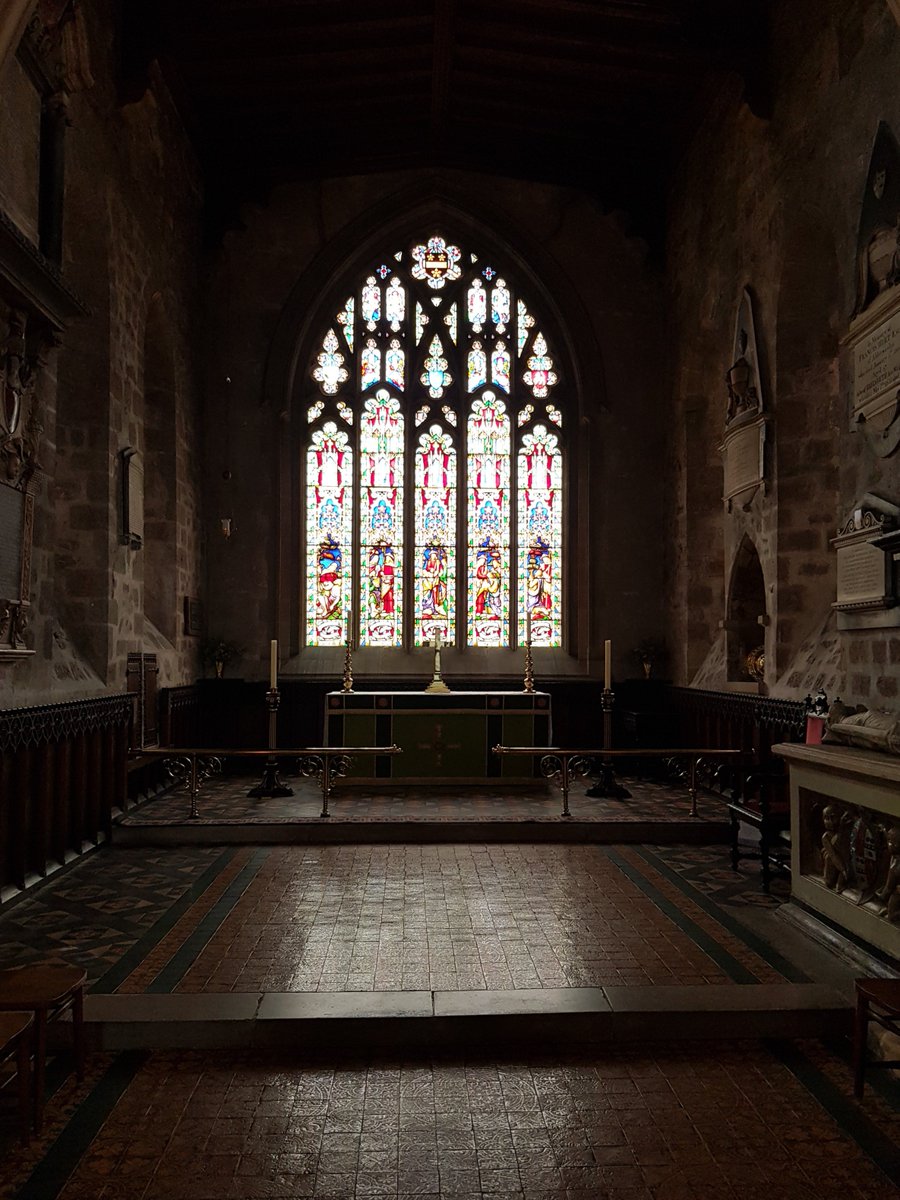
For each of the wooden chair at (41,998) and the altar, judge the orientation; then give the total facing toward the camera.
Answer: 1

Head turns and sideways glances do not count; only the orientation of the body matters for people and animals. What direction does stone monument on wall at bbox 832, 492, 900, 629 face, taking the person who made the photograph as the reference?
facing the viewer and to the left of the viewer

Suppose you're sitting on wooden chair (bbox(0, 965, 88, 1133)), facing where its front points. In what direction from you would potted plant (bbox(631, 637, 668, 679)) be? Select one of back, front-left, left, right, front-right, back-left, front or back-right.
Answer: front-left

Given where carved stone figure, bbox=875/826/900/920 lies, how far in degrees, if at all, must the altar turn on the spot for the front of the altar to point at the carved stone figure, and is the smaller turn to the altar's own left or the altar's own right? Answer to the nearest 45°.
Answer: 0° — it already faces it

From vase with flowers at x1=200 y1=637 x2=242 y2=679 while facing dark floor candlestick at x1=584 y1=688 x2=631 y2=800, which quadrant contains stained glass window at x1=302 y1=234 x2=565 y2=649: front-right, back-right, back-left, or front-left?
front-left

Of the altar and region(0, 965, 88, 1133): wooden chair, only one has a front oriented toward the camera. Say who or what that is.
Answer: the altar

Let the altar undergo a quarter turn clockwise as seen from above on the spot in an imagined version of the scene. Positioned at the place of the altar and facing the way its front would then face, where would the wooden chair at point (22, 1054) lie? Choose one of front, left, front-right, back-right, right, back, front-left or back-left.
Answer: left

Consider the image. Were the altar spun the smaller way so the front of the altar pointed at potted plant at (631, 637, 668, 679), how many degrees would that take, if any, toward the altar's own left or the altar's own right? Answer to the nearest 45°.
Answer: approximately 135° to the altar's own left

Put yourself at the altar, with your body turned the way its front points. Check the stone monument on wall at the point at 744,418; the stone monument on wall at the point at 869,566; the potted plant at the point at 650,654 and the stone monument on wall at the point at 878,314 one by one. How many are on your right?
0

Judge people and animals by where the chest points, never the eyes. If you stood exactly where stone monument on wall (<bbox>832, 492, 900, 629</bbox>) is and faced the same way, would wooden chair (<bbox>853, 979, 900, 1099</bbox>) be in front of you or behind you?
in front

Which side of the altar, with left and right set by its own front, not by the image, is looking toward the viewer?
front

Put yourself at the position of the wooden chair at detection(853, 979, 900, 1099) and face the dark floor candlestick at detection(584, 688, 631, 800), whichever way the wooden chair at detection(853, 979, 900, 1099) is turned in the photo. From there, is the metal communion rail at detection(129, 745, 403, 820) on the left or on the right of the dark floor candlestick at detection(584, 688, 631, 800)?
left

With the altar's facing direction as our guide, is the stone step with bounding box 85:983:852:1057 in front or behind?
in front

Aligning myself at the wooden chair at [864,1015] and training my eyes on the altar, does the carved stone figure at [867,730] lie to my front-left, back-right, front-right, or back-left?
front-right

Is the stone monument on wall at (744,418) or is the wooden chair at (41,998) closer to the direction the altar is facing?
the wooden chair
